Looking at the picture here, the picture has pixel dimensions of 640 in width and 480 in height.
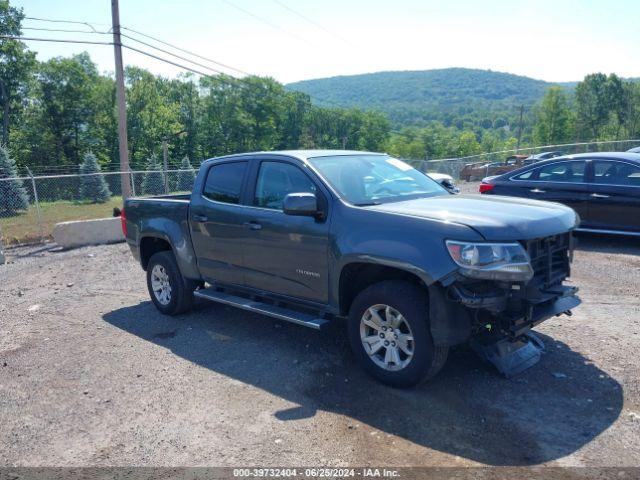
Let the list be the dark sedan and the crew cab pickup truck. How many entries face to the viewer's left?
0

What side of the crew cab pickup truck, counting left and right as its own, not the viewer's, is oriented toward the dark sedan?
left

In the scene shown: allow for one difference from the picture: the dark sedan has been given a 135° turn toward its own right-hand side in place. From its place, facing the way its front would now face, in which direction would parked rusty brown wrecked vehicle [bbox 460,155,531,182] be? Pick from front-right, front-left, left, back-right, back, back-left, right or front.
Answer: back-right

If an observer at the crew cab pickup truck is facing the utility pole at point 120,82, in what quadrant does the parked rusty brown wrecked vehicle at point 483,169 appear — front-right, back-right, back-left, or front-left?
front-right

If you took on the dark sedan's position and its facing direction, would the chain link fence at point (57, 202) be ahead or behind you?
behind

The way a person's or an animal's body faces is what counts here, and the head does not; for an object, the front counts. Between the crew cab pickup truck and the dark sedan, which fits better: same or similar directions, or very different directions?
same or similar directions

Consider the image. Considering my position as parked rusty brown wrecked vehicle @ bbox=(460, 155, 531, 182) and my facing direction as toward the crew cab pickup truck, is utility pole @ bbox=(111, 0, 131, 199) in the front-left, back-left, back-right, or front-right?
front-right

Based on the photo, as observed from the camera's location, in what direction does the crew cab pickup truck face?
facing the viewer and to the right of the viewer

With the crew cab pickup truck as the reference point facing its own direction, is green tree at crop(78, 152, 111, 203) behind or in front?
behind

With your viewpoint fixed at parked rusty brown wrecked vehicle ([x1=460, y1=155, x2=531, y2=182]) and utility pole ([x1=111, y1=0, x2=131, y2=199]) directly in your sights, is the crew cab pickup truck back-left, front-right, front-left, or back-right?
front-left
